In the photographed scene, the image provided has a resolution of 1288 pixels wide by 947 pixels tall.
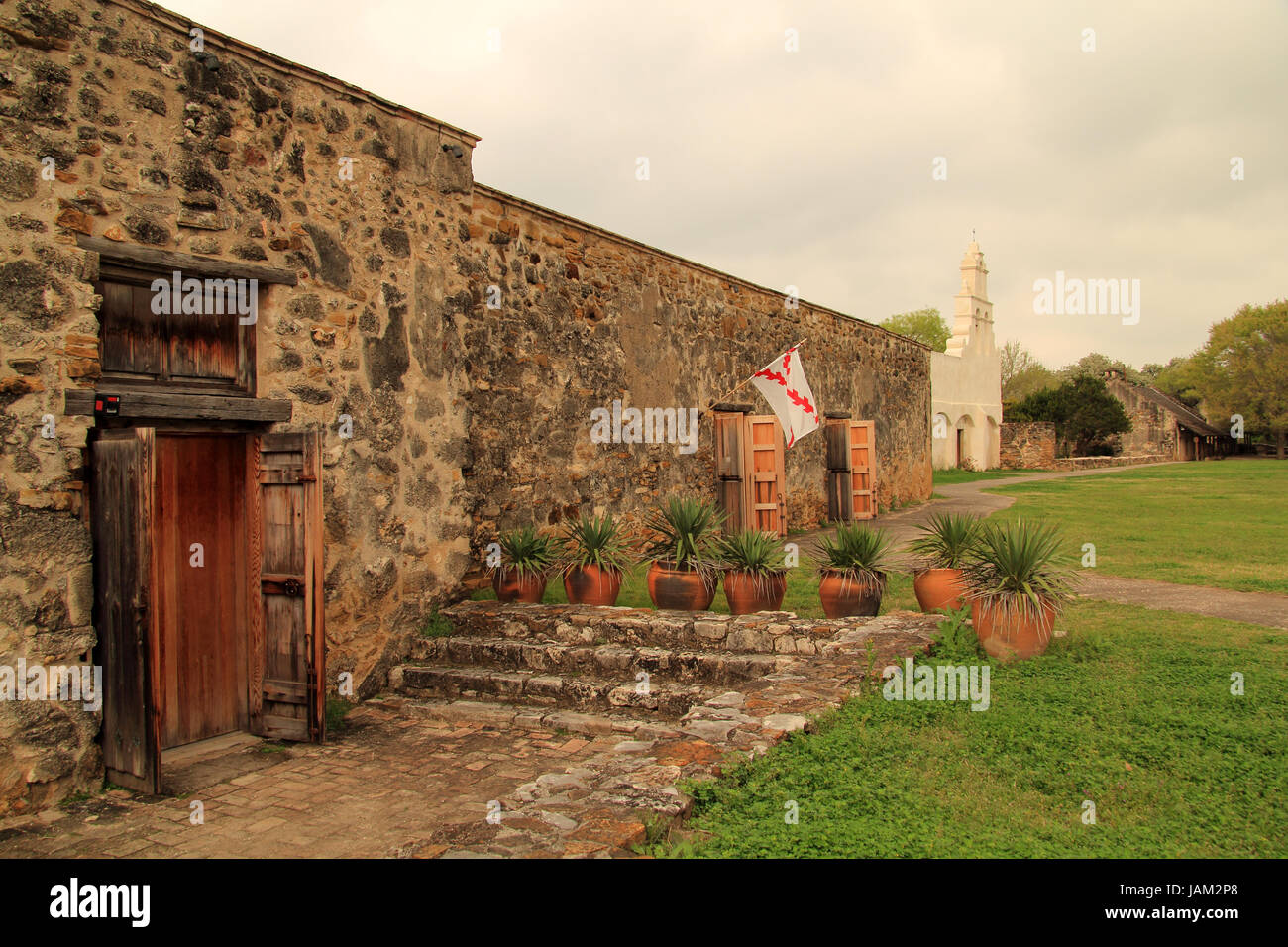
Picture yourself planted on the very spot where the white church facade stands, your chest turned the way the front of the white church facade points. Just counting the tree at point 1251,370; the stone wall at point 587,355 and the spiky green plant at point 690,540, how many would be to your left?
1

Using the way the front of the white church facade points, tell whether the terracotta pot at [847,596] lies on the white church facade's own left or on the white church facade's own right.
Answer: on the white church facade's own right

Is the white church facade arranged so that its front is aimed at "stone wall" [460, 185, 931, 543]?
no

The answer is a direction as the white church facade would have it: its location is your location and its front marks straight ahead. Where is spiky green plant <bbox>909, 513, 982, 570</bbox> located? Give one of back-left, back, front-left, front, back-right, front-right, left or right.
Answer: front-right

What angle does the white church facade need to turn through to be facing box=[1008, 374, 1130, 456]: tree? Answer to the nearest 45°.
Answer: approximately 90° to its left

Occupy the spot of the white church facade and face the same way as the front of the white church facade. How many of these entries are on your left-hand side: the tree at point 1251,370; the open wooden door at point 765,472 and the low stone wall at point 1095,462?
2

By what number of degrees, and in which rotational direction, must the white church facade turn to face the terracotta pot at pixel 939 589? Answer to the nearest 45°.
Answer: approximately 45° to its right

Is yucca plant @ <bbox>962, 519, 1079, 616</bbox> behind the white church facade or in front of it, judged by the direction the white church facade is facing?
in front

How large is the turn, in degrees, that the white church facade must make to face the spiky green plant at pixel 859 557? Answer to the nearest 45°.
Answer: approximately 45° to its right

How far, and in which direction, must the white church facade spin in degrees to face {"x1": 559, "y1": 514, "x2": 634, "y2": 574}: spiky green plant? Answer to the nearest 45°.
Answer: approximately 45° to its right

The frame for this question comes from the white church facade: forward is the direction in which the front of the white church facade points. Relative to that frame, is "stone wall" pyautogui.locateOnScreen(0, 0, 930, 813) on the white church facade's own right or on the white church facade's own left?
on the white church facade's own right

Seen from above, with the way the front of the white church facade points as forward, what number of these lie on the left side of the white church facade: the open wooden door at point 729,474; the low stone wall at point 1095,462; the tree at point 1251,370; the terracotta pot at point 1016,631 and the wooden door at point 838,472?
2

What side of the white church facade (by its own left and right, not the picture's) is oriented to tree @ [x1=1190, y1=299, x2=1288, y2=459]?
left

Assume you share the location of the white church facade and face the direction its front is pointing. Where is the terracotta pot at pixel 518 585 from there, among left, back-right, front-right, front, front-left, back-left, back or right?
front-right

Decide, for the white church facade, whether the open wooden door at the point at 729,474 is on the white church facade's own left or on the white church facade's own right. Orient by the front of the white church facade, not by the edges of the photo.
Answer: on the white church facade's own right

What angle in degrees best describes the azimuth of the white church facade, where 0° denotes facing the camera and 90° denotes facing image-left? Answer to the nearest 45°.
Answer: approximately 315°

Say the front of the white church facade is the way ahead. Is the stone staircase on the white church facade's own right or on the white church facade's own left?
on the white church facade's own right

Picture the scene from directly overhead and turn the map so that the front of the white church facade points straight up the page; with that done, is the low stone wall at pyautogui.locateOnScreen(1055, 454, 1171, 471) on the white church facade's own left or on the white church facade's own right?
on the white church facade's own left

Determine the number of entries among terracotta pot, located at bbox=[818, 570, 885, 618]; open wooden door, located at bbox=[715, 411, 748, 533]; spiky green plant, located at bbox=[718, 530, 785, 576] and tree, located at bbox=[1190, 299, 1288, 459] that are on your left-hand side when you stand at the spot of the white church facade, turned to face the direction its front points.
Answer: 1
